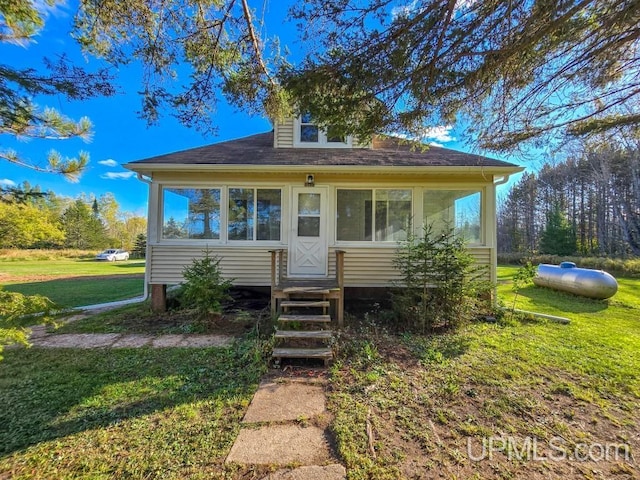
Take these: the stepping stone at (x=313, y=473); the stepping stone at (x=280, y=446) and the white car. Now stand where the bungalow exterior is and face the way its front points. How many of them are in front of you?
2

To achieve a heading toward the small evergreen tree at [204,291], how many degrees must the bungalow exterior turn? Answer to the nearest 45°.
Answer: approximately 45° to its right

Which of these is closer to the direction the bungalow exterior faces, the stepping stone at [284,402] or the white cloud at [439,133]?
the stepping stone

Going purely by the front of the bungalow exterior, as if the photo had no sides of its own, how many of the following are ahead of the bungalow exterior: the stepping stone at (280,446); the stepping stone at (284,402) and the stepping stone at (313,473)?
3

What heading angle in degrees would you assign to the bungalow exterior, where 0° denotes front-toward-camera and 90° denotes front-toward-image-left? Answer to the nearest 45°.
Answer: approximately 0°

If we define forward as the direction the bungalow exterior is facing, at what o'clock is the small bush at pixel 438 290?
The small bush is roughly at 10 o'clock from the bungalow exterior.

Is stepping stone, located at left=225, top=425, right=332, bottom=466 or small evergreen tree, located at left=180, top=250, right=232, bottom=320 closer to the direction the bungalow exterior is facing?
the stepping stone

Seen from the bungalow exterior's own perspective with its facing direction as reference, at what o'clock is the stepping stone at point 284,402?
The stepping stone is roughly at 12 o'clock from the bungalow exterior.

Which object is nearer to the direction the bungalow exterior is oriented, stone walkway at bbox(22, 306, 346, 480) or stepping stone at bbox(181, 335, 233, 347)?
the stone walkway

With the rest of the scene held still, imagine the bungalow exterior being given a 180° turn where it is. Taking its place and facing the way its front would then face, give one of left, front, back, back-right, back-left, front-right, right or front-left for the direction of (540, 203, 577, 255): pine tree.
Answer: front-right

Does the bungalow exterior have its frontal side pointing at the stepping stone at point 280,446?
yes

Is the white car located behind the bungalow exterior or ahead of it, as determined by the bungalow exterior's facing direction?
behind

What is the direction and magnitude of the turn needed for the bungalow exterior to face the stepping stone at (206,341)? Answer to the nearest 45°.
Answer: approximately 45° to its right

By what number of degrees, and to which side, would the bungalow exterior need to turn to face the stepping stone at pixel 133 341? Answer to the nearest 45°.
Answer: approximately 45° to its right

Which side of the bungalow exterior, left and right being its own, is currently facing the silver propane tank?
left

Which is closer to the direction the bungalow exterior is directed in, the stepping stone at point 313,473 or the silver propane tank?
the stepping stone
